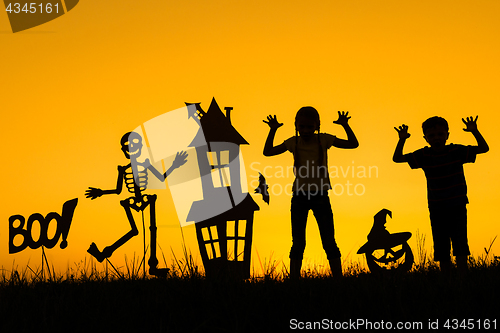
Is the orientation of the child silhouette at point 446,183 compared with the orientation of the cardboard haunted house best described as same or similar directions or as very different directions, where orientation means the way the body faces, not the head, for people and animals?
same or similar directions

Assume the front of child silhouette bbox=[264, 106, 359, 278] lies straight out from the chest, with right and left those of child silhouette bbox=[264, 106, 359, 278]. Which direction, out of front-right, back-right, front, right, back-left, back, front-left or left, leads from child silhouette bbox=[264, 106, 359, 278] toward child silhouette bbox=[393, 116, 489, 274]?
left

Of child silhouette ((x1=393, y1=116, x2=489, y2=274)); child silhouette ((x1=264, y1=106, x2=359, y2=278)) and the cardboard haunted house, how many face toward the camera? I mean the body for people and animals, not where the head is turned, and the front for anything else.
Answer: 3

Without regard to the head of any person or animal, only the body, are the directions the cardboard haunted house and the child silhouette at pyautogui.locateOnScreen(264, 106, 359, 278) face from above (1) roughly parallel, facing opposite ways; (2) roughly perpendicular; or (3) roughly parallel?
roughly parallel

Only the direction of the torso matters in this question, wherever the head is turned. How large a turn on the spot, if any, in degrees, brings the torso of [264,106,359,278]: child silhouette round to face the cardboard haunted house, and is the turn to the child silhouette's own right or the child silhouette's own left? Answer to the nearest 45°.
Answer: approximately 135° to the child silhouette's own right

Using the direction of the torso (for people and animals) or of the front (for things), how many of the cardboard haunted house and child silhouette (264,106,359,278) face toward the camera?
2

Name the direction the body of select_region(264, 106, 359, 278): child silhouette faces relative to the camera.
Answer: toward the camera

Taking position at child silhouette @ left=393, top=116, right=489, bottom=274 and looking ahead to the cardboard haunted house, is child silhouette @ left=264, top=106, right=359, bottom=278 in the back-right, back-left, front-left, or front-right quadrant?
front-left

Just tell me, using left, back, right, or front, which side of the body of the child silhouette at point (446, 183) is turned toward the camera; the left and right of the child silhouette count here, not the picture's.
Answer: front

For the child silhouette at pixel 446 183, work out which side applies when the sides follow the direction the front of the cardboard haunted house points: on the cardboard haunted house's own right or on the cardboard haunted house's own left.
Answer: on the cardboard haunted house's own left

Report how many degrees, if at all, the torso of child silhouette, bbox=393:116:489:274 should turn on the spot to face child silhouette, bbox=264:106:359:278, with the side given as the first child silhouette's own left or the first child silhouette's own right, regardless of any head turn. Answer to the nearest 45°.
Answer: approximately 90° to the first child silhouette's own right
